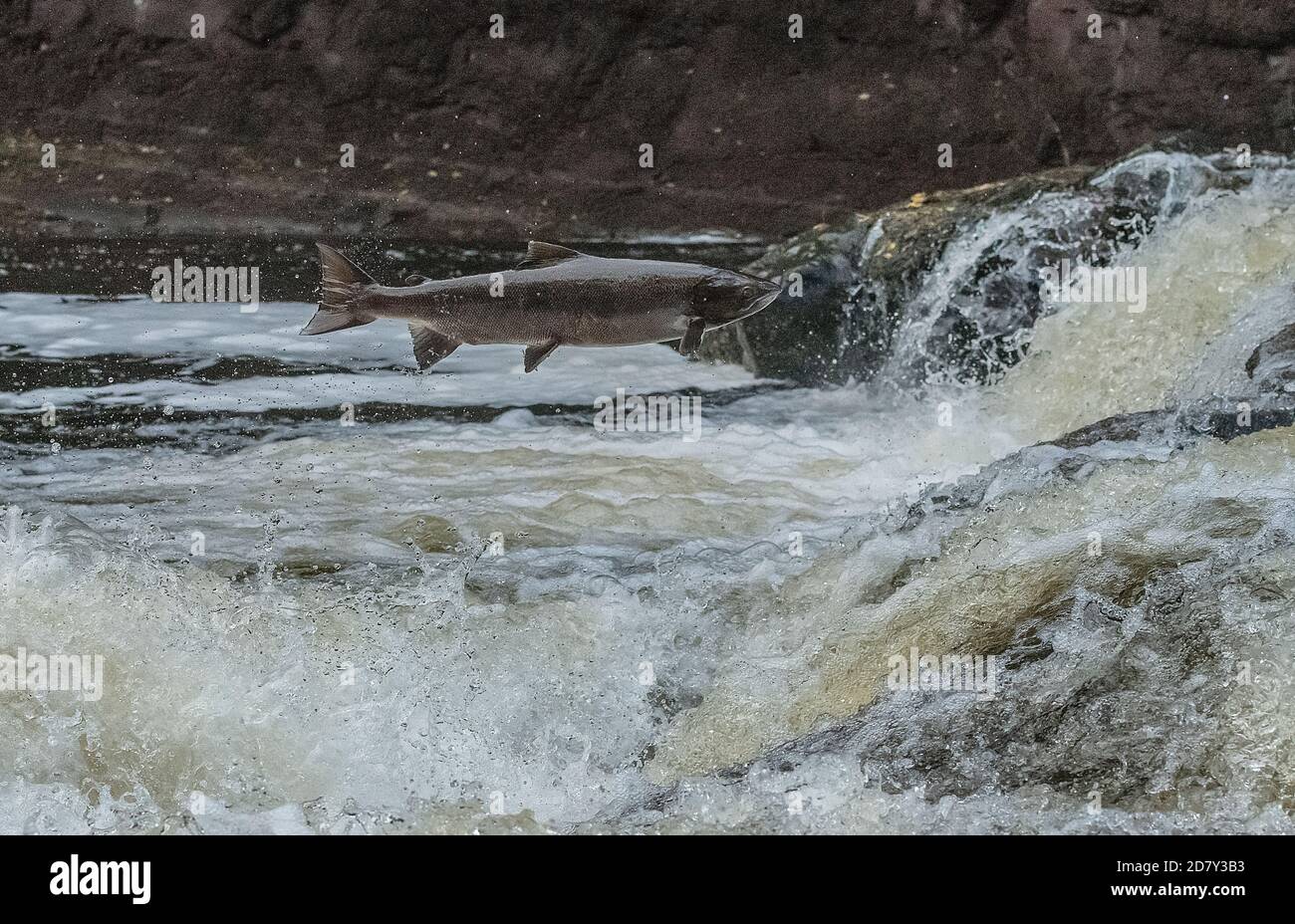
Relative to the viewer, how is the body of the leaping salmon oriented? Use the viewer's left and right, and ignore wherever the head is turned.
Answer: facing to the right of the viewer

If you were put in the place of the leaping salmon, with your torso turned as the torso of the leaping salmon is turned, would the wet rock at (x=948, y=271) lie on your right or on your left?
on your left
